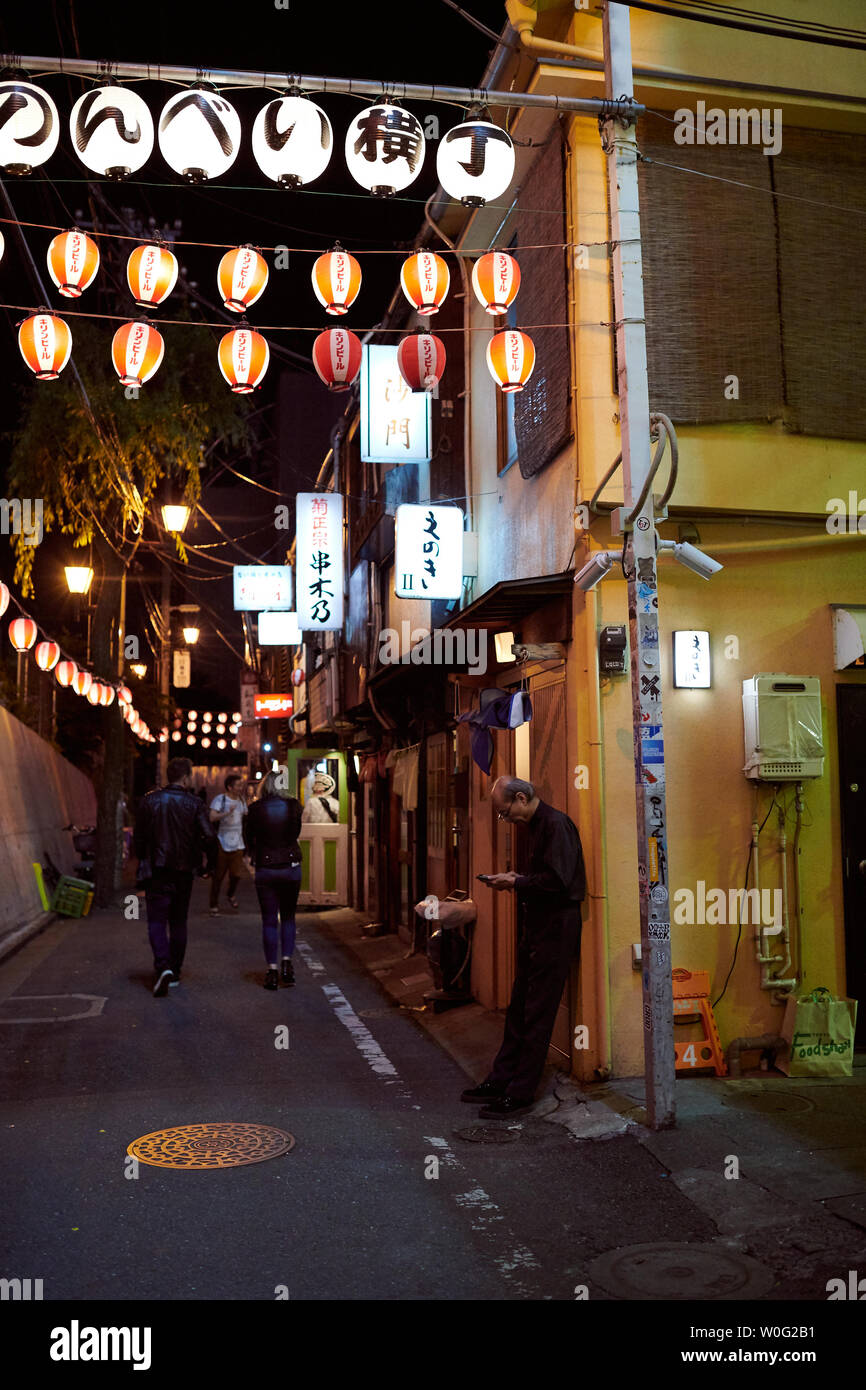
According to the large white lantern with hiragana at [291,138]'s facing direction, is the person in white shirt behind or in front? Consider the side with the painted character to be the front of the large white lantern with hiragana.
behind

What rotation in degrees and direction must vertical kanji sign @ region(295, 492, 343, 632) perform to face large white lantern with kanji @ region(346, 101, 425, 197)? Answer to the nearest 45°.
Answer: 0° — it already faces it

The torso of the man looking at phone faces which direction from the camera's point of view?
to the viewer's left

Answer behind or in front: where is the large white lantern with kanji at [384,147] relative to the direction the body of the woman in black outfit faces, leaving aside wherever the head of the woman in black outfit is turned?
behind

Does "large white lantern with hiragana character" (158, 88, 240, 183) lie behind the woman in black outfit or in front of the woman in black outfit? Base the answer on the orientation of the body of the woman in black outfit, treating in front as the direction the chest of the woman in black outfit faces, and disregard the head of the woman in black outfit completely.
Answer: behind

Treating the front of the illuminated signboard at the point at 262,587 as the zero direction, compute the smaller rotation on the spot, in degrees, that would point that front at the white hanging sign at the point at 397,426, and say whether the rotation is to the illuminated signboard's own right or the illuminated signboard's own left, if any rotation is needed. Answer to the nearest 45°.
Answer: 0° — it already faces it

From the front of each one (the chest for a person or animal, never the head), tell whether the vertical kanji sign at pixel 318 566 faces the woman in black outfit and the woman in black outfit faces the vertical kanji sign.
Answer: yes

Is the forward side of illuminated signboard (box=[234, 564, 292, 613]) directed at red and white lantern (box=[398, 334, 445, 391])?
yes

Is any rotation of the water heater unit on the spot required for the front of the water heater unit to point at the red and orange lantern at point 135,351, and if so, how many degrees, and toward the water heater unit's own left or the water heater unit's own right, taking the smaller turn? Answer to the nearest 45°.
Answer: approximately 90° to the water heater unit's own right

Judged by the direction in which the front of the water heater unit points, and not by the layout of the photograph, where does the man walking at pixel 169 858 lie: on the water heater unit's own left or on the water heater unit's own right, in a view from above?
on the water heater unit's own right

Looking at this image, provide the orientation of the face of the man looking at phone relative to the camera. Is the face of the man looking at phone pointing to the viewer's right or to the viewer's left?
to the viewer's left
